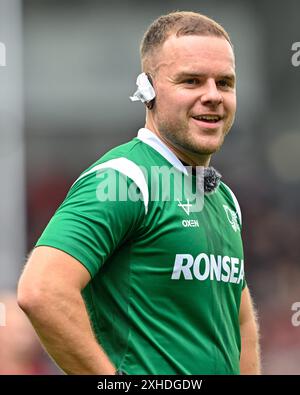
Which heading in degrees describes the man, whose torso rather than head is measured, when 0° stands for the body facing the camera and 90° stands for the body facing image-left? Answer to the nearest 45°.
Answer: approximately 315°
